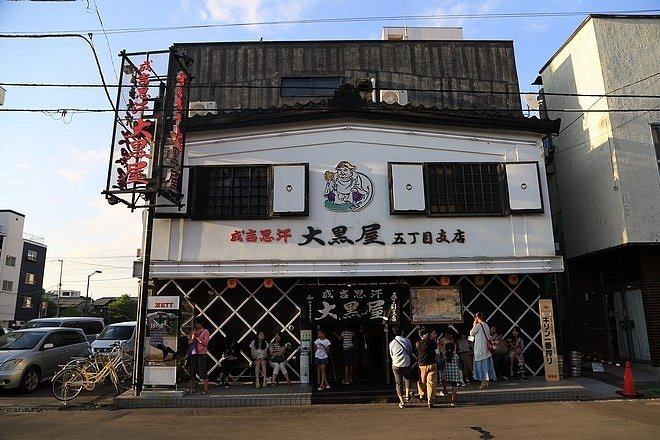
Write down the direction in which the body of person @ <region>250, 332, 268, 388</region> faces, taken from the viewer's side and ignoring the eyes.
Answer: toward the camera

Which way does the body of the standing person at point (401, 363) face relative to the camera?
away from the camera

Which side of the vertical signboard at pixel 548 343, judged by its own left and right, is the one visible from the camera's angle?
front

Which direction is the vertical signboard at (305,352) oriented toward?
toward the camera

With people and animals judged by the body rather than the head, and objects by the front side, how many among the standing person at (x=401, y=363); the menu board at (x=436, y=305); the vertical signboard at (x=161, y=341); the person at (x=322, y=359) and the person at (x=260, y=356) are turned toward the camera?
4

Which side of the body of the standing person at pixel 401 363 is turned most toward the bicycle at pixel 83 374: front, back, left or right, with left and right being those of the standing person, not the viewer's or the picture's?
left

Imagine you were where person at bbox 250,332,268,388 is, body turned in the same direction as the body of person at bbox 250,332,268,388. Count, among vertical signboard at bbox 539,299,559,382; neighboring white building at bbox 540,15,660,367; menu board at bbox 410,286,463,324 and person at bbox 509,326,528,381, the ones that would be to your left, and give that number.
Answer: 4

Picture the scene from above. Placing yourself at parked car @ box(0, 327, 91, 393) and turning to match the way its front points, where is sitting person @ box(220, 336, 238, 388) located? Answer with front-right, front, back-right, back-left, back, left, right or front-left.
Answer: left

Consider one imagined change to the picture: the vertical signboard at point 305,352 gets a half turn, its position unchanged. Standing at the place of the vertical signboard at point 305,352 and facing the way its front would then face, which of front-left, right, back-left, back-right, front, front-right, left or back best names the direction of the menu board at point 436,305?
right
